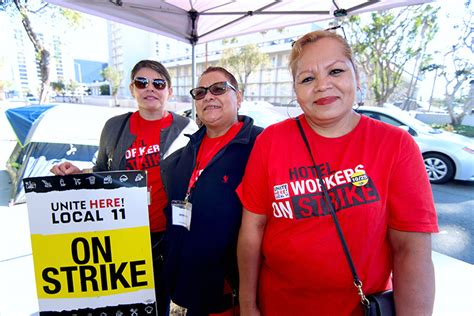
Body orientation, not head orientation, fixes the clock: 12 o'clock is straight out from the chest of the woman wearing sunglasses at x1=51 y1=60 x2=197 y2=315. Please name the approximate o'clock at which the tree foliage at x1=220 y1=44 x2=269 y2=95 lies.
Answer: The tree foliage is roughly at 7 o'clock from the woman wearing sunglasses.

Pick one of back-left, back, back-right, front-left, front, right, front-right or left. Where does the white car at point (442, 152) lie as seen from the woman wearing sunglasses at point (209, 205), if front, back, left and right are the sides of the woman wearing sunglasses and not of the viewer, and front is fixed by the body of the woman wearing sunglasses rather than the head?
back

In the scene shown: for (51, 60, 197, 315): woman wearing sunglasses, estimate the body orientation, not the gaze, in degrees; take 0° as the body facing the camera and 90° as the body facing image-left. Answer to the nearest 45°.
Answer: approximately 0°

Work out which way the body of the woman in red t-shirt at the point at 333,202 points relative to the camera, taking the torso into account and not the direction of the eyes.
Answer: toward the camera

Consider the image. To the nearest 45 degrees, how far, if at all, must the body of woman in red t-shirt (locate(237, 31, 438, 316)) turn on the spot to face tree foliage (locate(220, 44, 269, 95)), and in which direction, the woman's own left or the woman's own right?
approximately 180°

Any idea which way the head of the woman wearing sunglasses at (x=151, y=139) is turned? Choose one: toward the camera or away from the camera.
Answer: toward the camera

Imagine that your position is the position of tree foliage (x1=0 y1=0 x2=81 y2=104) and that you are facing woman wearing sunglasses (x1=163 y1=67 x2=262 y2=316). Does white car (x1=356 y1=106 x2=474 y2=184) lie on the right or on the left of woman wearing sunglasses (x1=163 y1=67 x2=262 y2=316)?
left

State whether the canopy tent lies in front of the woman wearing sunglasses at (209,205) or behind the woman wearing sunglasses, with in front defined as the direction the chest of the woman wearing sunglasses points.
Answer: behind

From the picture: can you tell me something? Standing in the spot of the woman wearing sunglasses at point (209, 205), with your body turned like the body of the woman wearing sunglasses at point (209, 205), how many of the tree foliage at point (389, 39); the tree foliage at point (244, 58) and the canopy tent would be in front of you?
0

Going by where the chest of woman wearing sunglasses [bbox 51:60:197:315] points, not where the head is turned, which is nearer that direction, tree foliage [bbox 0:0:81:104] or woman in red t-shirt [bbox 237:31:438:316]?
the woman in red t-shirt

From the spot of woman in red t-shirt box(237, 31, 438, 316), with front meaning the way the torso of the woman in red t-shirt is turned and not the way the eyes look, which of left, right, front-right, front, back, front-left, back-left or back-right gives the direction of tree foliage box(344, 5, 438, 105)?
back

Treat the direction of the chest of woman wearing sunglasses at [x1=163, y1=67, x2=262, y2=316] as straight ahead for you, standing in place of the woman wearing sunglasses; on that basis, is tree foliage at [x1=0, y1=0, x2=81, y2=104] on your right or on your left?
on your right

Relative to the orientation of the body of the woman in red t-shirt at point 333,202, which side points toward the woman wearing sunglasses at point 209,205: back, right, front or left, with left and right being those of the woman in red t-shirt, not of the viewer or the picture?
right

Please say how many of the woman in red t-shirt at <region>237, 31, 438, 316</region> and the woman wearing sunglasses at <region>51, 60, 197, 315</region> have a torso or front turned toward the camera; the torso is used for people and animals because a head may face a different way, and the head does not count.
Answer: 2

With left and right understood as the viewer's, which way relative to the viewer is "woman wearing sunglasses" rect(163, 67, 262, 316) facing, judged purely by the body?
facing the viewer and to the left of the viewer

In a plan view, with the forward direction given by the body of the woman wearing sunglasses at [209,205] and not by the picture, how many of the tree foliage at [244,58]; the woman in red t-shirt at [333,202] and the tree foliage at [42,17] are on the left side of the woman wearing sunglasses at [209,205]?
1

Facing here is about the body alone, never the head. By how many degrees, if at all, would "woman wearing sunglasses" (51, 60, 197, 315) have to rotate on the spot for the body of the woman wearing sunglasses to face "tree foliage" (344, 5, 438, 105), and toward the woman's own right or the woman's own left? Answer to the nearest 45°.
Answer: approximately 135° to the woman's own left
